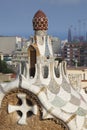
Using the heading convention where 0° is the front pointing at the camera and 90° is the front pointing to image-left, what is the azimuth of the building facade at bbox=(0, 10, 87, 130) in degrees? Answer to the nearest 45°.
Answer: approximately 0°
